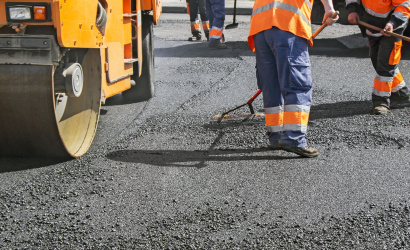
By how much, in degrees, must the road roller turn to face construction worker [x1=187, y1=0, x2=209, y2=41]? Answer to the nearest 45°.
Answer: approximately 135° to its right

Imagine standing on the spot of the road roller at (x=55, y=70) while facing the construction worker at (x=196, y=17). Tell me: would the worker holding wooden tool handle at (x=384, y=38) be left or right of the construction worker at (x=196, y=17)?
right

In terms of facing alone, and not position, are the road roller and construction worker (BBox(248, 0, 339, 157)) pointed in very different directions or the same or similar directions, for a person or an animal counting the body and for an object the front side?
very different directions

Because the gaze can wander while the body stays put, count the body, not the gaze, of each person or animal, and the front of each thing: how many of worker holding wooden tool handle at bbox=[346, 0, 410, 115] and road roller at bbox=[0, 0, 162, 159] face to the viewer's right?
0

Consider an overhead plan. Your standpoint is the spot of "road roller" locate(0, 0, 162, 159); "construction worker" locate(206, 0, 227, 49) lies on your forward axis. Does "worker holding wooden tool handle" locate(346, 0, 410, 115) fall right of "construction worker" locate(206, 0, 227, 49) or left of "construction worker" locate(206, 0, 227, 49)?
right

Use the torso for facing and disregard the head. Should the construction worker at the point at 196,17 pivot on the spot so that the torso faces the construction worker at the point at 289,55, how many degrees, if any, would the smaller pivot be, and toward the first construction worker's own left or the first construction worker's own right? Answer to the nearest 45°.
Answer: approximately 45° to the first construction worker's own left

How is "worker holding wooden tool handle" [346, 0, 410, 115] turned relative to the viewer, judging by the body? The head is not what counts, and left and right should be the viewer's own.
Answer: facing the viewer and to the left of the viewer

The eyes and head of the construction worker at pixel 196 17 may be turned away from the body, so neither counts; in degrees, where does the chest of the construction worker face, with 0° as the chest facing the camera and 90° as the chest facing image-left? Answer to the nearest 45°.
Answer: approximately 45°
